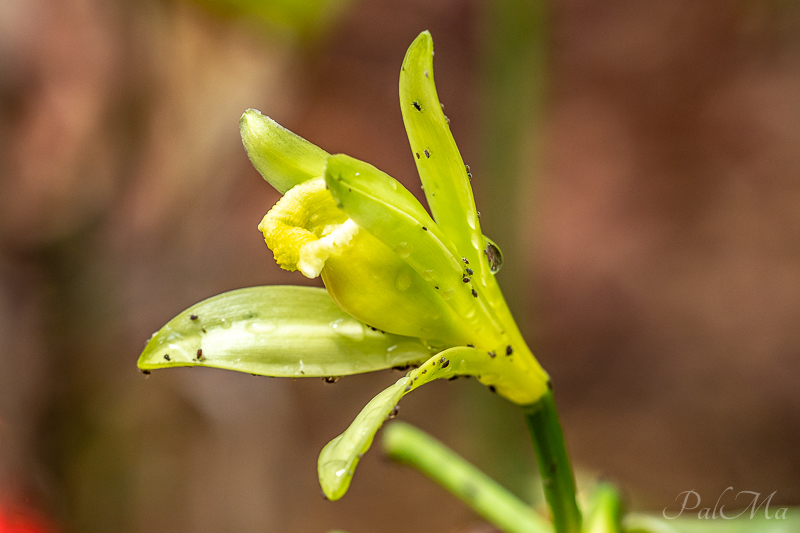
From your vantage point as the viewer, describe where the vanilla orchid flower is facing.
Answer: facing to the left of the viewer
